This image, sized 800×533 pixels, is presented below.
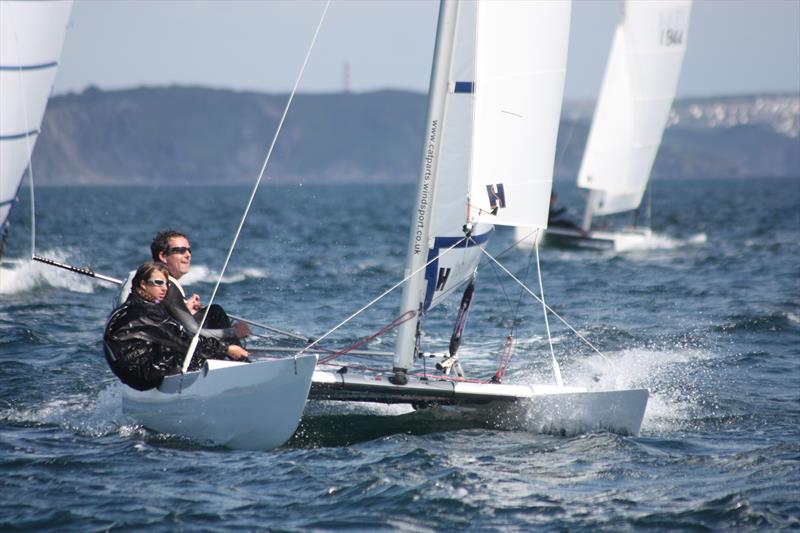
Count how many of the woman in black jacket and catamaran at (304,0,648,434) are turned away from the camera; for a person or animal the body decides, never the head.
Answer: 0

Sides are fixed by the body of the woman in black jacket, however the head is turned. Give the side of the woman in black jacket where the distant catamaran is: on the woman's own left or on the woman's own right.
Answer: on the woman's own left

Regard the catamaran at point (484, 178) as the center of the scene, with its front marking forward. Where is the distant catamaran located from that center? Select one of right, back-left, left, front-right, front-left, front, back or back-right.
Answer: back-left
